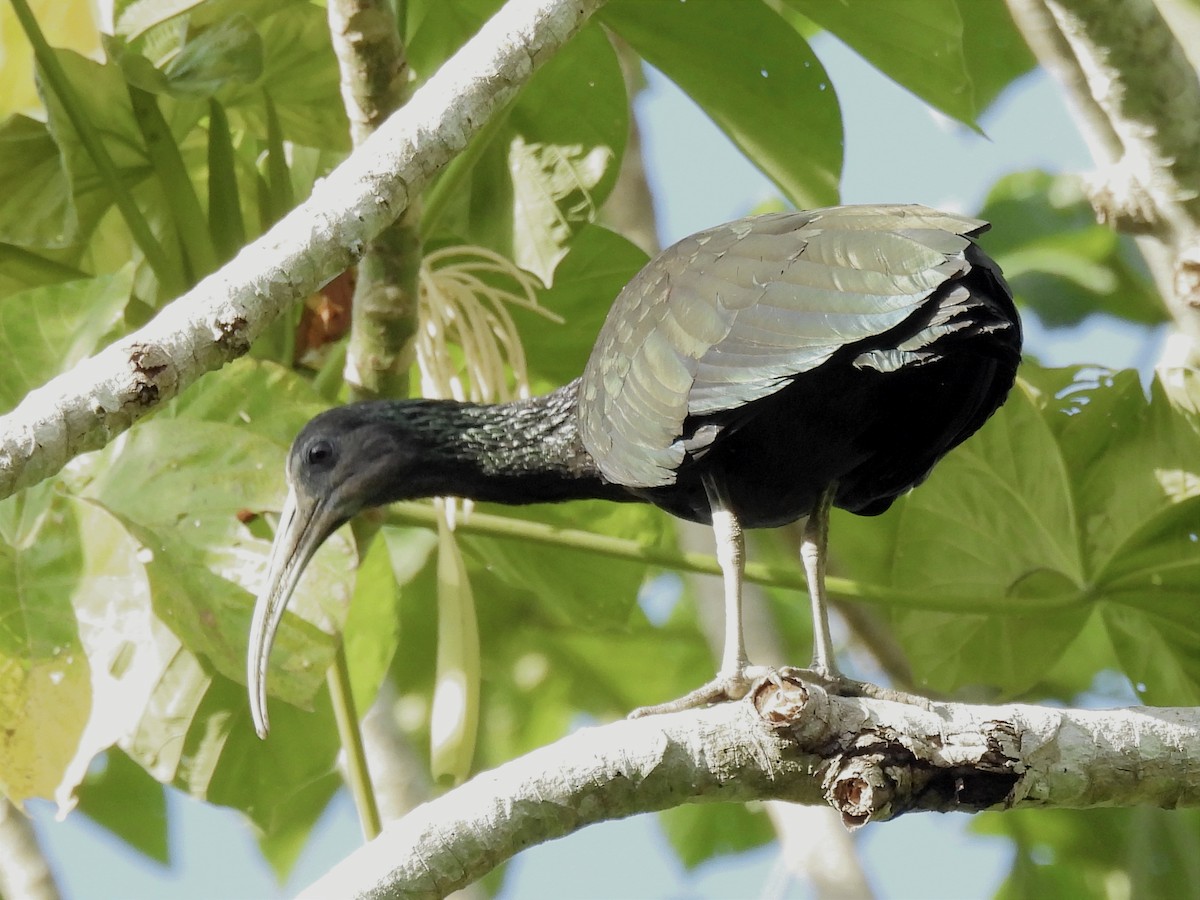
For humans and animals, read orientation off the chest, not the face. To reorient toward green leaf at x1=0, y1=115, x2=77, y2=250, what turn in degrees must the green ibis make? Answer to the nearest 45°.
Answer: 0° — it already faces it

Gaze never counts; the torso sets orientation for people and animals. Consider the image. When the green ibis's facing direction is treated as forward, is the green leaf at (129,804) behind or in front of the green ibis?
in front

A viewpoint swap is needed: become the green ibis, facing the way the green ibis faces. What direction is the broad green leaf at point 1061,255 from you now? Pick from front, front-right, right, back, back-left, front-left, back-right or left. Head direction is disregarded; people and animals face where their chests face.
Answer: back-right

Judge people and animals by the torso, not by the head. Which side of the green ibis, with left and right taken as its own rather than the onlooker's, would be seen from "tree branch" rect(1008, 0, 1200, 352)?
back

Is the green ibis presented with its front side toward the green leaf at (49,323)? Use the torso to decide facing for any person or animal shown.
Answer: yes

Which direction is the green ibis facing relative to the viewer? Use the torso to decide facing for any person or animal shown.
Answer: to the viewer's left

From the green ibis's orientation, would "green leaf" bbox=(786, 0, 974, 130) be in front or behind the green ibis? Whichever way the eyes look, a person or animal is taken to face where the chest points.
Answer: behind

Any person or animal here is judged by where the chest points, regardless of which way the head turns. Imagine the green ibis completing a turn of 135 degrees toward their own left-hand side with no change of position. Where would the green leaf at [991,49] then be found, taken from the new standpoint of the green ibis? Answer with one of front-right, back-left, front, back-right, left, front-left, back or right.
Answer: left

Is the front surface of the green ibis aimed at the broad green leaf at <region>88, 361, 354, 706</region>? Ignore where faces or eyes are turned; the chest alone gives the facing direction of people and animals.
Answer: yes

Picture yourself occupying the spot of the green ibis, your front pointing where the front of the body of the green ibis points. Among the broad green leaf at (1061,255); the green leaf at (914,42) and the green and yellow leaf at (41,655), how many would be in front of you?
1
